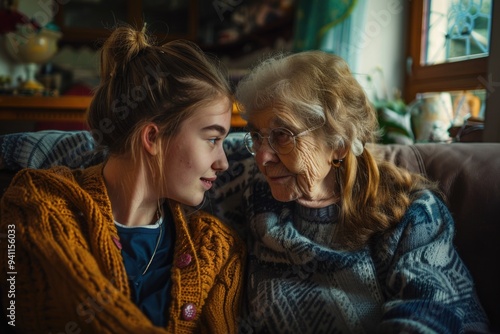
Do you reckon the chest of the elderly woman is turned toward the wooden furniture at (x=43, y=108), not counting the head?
no

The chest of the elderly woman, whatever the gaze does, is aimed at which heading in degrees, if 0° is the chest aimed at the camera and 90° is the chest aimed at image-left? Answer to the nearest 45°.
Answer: approximately 45°

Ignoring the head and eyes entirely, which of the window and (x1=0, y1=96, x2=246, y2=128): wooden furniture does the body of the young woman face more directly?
the window

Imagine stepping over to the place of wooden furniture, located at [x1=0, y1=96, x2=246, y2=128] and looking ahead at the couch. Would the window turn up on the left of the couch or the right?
left

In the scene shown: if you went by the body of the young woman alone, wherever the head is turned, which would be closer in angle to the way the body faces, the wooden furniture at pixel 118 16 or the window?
the window

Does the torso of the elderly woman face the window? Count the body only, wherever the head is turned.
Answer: no

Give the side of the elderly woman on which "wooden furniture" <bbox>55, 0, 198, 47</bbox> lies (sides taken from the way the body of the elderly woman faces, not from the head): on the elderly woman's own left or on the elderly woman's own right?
on the elderly woman's own right

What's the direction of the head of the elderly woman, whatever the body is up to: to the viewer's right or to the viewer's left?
to the viewer's left

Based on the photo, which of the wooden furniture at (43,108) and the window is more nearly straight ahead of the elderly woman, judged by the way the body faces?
the wooden furniture

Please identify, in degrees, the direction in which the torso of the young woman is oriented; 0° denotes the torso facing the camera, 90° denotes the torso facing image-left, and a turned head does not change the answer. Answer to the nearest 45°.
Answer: approximately 315°
